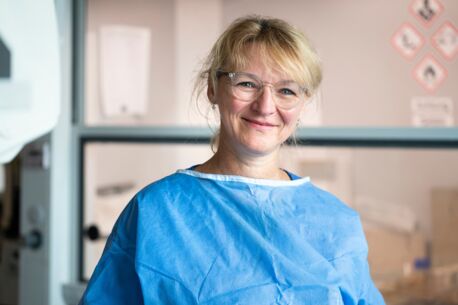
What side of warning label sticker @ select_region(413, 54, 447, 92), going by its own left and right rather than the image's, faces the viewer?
front

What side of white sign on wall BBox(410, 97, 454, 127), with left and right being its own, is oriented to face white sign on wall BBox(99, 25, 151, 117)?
right

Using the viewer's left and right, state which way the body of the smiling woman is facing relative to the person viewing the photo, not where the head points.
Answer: facing the viewer

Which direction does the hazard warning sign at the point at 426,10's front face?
toward the camera

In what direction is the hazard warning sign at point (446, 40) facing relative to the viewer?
toward the camera

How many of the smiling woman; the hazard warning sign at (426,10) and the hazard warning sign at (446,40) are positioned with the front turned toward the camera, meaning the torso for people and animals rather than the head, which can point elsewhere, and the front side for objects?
3

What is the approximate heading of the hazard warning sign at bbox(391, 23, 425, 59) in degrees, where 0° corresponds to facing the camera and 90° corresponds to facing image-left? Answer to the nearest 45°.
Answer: approximately 0°

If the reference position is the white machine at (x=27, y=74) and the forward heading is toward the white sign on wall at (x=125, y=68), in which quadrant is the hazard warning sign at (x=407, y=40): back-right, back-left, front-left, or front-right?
front-right
